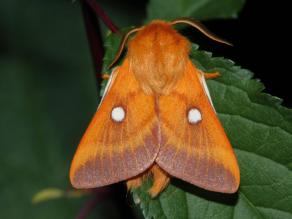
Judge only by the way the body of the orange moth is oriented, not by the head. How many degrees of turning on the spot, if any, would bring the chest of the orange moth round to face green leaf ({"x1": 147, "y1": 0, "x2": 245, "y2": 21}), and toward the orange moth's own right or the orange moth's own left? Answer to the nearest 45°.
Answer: approximately 45° to the orange moth's own right

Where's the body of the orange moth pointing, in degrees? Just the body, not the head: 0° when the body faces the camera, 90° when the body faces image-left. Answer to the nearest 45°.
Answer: approximately 180°
